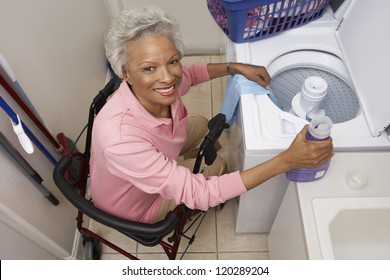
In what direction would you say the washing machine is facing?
to the viewer's left

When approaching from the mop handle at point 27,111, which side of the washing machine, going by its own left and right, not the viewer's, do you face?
front

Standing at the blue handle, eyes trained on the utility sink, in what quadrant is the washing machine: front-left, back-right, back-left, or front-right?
front-left

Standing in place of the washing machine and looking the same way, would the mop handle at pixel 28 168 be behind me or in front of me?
in front

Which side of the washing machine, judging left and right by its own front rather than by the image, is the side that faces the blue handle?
front
